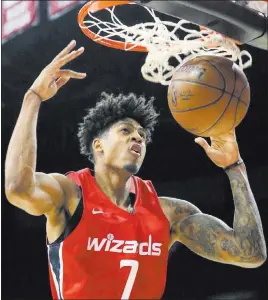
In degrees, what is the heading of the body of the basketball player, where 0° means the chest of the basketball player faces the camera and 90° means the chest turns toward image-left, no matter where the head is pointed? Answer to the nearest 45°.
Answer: approximately 315°
